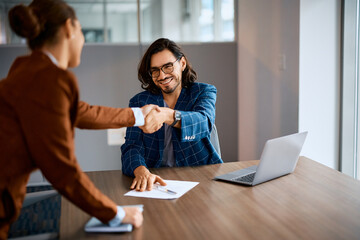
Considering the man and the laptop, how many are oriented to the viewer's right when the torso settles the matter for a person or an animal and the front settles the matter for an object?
0

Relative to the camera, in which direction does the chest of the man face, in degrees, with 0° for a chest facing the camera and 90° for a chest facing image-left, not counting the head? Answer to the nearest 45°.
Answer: approximately 45°

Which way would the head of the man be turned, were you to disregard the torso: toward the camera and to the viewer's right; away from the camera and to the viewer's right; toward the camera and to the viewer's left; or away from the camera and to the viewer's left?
toward the camera and to the viewer's left

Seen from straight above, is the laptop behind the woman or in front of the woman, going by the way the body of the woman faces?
in front

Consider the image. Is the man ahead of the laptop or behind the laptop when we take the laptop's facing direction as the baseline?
ahead

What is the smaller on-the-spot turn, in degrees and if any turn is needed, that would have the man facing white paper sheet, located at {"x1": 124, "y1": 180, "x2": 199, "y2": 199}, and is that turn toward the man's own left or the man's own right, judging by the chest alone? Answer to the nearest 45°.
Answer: approximately 45° to the man's own left

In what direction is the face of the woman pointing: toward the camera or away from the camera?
away from the camera

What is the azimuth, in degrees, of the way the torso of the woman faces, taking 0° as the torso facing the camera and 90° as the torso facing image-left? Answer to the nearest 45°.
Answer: approximately 225°

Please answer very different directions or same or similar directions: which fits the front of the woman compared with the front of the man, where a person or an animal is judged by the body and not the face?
very different directions

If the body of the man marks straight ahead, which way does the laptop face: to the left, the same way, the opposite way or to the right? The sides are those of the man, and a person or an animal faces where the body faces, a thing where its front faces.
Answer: to the right

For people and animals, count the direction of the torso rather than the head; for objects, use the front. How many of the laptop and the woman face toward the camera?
0
